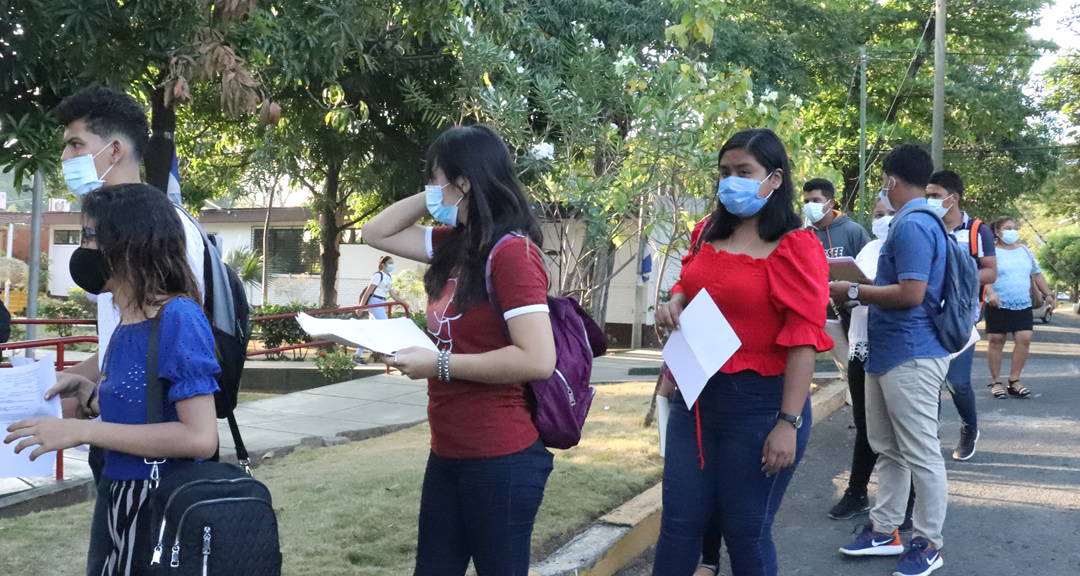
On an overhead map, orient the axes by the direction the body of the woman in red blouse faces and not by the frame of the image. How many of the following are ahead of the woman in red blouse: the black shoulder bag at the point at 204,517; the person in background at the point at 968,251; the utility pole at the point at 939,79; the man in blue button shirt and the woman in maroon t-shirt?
2

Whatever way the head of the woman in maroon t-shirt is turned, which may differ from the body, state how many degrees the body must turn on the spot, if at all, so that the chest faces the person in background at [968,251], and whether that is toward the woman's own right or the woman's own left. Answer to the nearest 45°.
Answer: approximately 135° to the woman's own right

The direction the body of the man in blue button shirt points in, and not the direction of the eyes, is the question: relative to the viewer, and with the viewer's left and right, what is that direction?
facing to the left of the viewer

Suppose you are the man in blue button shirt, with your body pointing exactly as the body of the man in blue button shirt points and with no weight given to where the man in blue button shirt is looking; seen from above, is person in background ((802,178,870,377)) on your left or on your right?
on your right
